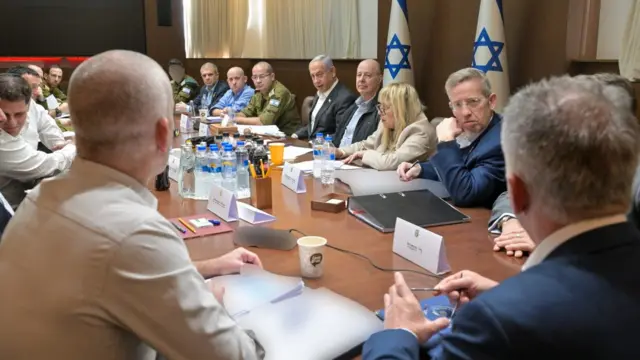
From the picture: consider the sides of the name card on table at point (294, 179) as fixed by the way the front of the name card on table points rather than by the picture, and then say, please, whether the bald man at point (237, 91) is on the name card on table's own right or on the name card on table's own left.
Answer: on the name card on table's own right

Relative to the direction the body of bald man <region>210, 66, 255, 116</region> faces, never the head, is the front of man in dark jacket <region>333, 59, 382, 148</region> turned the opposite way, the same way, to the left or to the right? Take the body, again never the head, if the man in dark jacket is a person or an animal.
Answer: the same way

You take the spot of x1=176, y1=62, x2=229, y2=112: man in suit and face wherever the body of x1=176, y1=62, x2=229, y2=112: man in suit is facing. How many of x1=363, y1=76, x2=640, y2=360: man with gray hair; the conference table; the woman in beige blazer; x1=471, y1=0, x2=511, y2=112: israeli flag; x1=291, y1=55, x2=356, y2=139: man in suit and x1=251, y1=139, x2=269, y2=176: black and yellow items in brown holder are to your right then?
0

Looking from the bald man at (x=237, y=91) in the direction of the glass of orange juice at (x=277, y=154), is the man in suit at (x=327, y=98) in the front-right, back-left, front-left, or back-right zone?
front-left

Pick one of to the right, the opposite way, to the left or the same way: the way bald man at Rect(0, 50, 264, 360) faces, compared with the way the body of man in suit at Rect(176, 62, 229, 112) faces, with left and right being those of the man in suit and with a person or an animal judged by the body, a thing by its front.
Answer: the opposite way

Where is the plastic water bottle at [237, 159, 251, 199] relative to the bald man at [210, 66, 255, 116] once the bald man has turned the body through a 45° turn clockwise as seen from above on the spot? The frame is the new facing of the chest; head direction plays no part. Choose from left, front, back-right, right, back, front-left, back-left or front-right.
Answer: left

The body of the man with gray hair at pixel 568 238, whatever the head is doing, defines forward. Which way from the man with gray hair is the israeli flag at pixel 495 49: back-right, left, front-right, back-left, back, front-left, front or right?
front-right

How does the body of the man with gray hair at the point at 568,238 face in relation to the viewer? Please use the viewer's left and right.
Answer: facing away from the viewer and to the left of the viewer

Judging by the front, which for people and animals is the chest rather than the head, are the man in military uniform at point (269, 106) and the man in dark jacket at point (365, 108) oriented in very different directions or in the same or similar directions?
same or similar directions

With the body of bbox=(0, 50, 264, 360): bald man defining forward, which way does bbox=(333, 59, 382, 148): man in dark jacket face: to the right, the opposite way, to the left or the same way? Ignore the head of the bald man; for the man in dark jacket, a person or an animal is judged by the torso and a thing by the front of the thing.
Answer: the opposite way

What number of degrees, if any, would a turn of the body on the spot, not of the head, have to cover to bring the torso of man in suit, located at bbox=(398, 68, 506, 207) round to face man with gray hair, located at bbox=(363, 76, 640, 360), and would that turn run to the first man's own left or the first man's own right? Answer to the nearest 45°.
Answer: approximately 45° to the first man's own left

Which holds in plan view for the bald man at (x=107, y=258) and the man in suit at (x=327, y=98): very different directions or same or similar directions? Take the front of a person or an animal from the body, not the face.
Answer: very different directions

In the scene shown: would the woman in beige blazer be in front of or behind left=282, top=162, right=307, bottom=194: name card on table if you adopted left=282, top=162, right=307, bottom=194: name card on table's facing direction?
behind

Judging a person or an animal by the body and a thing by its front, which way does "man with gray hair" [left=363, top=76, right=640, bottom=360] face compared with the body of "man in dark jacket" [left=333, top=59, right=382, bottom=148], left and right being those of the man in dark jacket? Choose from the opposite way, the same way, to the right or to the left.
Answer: to the right
